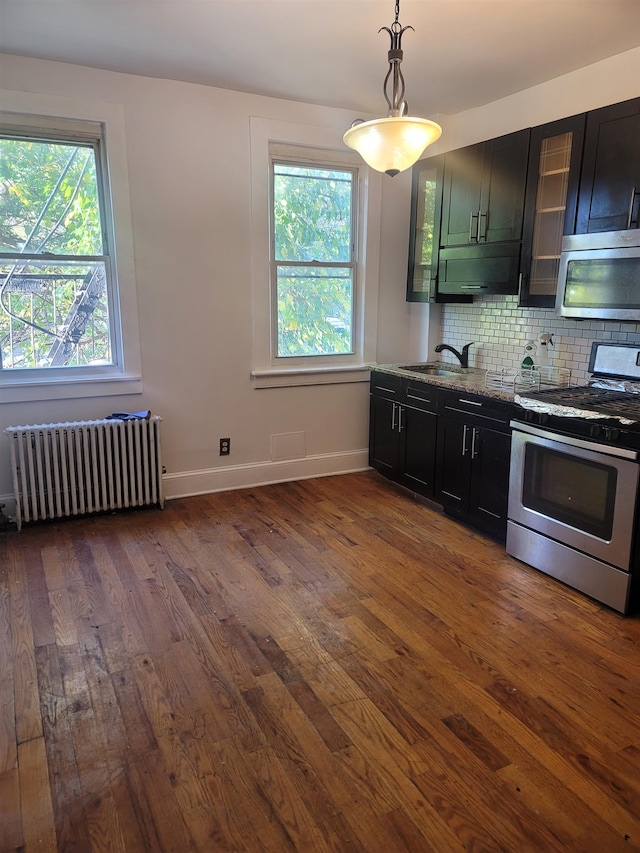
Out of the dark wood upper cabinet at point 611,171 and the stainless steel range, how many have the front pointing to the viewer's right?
0

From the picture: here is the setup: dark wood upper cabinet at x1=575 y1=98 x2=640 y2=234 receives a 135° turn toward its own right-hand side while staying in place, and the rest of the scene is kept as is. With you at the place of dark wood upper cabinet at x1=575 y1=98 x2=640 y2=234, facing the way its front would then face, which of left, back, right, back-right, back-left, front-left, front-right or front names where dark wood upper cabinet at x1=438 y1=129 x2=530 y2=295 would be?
front-left

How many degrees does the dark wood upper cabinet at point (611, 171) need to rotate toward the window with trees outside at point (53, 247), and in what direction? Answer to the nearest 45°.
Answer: approximately 45° to its right

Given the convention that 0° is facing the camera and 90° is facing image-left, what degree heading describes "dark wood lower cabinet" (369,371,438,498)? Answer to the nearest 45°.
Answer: approximately 45°

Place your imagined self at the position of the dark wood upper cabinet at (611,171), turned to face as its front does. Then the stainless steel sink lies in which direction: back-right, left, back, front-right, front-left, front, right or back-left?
right

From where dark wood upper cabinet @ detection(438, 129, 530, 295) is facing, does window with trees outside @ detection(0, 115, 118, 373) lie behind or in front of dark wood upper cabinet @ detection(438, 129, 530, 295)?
in front

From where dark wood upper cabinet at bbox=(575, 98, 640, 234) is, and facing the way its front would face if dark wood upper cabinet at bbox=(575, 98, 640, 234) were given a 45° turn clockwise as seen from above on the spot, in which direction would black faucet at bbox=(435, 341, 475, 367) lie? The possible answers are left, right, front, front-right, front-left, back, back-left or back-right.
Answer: front-right

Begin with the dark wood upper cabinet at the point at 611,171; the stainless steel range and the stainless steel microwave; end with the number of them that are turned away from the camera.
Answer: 0

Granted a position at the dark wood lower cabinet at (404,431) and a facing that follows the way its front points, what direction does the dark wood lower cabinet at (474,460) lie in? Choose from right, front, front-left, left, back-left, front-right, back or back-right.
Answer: left

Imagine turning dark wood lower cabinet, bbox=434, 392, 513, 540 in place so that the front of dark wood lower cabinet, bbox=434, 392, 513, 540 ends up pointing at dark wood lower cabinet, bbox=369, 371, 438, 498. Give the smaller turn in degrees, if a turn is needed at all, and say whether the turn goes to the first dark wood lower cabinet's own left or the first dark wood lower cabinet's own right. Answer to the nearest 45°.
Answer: approximately 90° to the first dark wood lower cabinet's own right

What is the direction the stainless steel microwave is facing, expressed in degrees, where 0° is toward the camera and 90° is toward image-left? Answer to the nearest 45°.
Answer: approximately 45°

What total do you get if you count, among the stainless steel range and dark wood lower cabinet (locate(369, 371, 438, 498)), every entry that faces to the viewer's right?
0
